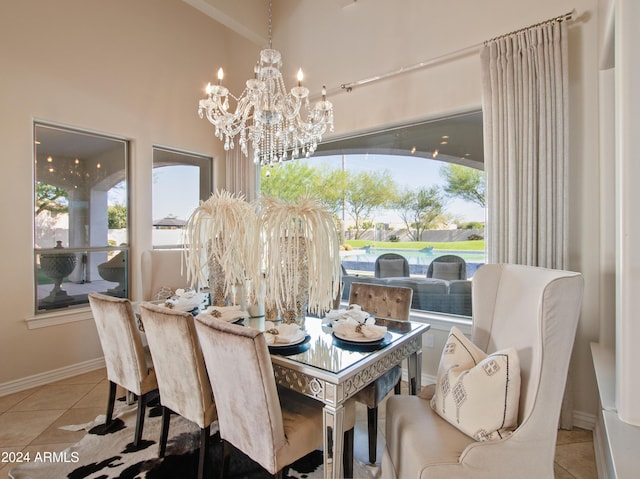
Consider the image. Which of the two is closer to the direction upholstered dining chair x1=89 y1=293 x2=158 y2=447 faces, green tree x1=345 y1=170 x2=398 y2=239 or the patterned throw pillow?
the green tree

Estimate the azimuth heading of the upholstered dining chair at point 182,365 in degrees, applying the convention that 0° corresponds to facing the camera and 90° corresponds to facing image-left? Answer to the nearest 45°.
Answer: approximately 225°

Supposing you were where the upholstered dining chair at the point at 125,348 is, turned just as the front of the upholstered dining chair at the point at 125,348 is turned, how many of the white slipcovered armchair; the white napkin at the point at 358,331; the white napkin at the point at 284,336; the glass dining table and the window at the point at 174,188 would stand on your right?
4

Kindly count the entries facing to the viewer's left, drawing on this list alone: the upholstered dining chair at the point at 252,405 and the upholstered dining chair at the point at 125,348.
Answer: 0

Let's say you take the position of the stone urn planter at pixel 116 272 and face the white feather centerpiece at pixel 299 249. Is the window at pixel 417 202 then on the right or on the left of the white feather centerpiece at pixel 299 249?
left

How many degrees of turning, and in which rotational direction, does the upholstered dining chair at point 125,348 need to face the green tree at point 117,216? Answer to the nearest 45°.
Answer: approximately 45° to its left

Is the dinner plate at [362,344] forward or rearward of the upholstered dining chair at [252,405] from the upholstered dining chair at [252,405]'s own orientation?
forward

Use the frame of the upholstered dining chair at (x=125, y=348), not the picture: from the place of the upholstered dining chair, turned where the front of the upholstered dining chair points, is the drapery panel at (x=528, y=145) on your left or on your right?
on your right

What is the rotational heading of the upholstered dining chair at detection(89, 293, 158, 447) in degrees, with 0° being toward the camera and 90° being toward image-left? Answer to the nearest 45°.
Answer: approximately 225°

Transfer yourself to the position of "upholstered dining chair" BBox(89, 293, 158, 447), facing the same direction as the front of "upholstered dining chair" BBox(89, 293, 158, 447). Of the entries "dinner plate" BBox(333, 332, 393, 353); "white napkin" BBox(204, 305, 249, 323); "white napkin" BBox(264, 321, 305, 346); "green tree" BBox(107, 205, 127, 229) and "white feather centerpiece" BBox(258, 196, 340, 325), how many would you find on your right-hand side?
4

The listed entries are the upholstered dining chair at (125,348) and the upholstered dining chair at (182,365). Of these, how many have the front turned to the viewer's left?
0

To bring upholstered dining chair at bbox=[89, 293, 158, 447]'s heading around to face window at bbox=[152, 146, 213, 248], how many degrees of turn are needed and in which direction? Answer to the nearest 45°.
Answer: approximately 45° to its left

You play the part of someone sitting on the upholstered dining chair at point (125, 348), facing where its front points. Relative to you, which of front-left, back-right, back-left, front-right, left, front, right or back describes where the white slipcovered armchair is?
right

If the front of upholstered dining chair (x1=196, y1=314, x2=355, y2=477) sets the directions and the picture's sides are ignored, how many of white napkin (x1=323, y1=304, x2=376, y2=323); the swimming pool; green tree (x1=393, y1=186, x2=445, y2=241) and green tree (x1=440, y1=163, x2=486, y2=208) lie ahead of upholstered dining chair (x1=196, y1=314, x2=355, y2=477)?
4

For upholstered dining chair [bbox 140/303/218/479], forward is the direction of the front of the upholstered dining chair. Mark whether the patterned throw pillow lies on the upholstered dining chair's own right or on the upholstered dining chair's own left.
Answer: on the upholstered dining chair's own right

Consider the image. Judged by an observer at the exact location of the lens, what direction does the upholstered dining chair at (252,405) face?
facing away from the viewer and to the right of the viewer
